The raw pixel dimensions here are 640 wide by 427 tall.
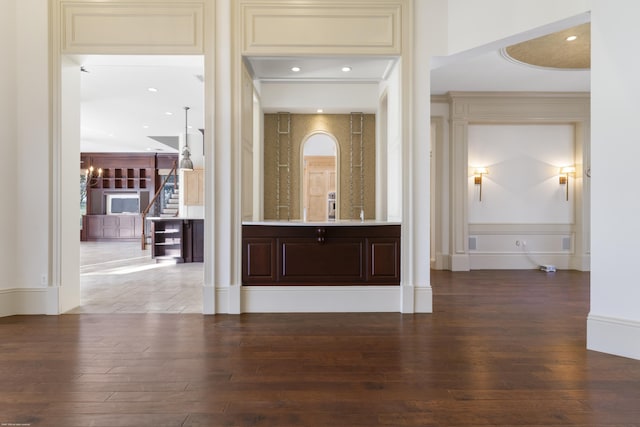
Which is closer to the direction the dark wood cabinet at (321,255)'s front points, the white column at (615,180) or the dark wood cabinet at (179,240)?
the white column

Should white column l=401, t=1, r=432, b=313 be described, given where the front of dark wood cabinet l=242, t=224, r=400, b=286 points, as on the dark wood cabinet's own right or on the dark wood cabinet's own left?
on the dark wood cabinet's own left

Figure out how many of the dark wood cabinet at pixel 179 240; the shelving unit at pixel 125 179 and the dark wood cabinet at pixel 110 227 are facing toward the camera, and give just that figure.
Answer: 3

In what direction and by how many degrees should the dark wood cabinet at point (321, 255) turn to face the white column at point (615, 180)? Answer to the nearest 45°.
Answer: approximately 45° to its left

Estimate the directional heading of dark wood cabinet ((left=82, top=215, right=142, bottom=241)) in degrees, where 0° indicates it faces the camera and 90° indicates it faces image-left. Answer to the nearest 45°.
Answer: approximately 0°

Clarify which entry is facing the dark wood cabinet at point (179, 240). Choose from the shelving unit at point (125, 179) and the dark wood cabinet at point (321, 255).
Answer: the shelving unit

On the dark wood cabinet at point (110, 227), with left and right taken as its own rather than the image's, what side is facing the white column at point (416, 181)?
front

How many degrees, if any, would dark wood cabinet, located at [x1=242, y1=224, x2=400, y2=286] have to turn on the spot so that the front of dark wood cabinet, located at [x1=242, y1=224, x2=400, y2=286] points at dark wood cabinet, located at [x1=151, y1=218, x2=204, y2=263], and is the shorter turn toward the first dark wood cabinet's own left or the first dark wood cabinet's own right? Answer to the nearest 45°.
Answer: approximately 135° to the first dark wood cabinet's own right

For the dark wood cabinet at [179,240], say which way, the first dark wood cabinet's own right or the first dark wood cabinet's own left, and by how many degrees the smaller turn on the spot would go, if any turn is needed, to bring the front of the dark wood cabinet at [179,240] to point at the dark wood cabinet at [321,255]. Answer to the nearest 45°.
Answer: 0° — it already faces it

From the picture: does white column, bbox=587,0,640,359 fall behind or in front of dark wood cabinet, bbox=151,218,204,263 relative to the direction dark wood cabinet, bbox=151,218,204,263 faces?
in front
